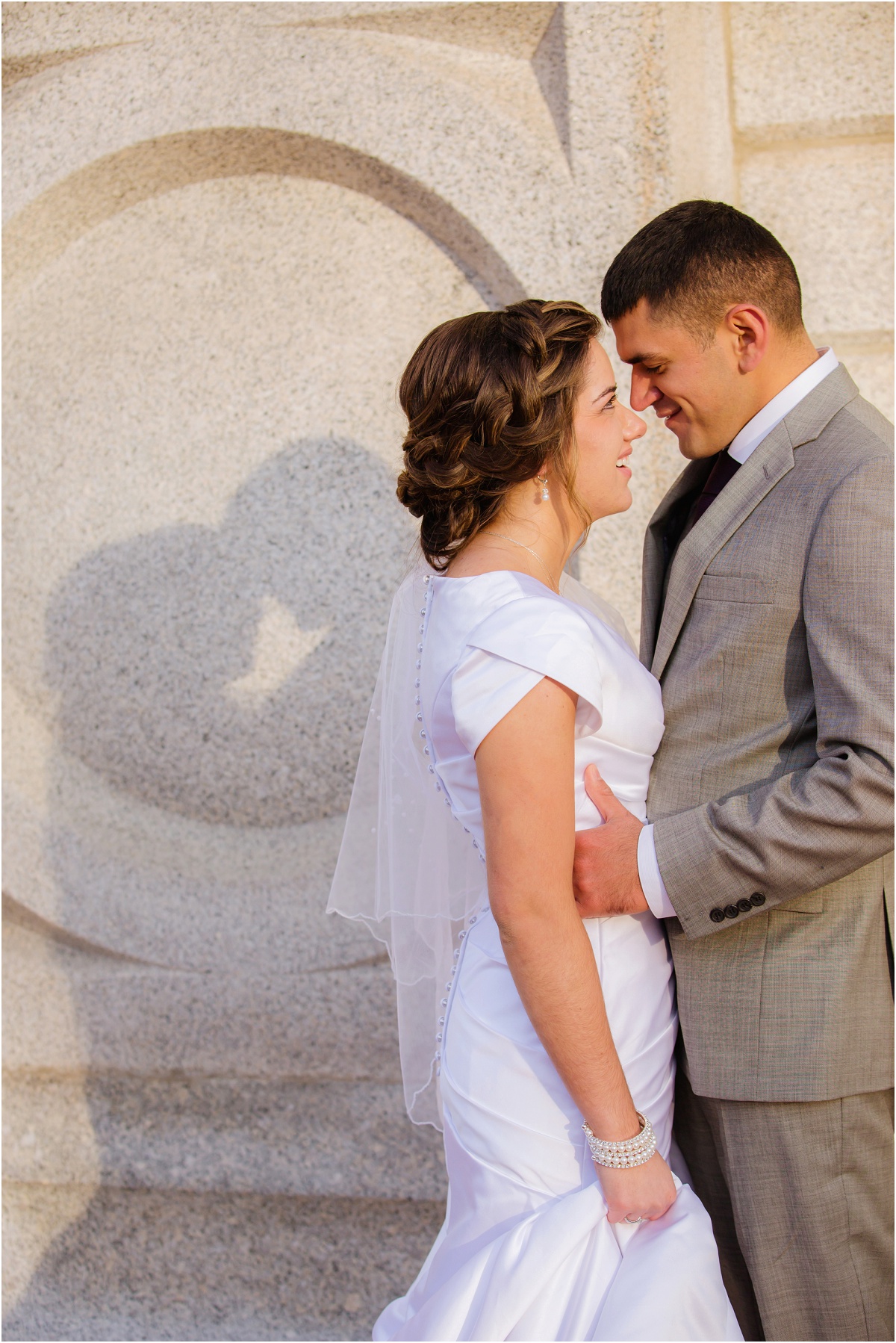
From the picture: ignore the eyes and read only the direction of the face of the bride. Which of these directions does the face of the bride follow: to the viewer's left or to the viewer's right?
to the viewer's right

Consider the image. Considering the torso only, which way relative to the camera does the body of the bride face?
to the viewer's right
